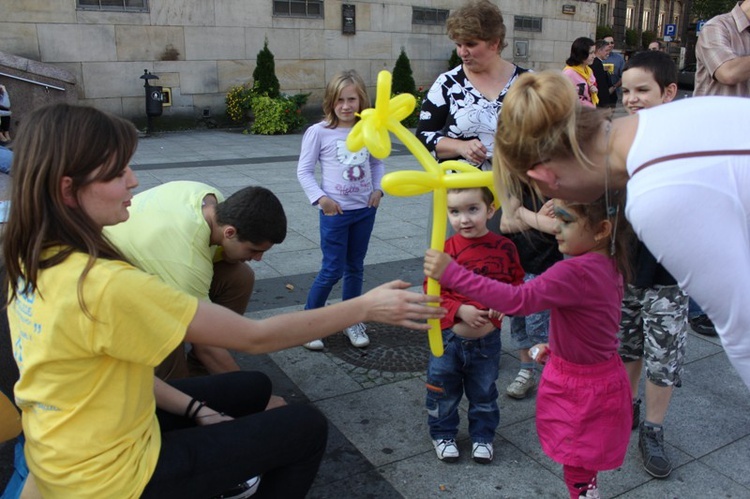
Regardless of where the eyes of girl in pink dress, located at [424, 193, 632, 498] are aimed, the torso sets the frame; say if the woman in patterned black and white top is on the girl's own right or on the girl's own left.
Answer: on the girl's own right

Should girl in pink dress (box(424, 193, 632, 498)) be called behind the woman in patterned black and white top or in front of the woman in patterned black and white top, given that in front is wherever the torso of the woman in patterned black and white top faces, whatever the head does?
in front

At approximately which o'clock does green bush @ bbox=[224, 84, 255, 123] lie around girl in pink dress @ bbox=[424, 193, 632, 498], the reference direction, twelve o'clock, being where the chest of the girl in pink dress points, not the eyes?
The green bush is roughly at 2 o'clock from the girl in pink dress.

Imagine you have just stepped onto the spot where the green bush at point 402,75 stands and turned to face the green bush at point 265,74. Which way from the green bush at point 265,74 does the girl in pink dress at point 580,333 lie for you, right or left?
left

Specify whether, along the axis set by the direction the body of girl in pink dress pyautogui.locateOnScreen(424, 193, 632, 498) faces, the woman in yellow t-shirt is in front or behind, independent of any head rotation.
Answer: in front

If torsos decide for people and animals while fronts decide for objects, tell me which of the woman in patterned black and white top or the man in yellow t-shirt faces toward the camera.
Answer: the woman in patterned black and white top

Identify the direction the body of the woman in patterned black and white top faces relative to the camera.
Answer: toward the camera

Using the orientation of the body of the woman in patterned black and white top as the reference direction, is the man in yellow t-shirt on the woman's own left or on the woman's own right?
on the woman's own right

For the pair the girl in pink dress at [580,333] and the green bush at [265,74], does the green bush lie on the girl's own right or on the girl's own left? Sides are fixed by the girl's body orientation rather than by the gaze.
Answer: on the girl's own right

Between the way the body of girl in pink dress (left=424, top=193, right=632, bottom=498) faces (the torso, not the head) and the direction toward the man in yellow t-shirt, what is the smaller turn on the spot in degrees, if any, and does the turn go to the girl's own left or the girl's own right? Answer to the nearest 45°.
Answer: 0° — they already face them

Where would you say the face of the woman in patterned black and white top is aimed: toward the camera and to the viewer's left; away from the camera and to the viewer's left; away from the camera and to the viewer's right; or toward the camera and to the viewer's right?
toward the camera and to the viewer's left

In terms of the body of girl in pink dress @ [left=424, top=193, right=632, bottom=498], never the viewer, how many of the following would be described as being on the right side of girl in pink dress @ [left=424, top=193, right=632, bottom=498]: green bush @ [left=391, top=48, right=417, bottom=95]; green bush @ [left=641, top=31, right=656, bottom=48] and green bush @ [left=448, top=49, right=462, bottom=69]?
3

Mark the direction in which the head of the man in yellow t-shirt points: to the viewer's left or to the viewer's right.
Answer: to the viewer's right

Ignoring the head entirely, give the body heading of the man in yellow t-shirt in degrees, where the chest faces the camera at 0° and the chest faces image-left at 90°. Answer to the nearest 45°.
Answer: approximately 270°

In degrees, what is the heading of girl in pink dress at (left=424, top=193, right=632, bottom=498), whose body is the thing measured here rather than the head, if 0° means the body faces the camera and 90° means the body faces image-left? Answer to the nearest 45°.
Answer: approximately 90°
